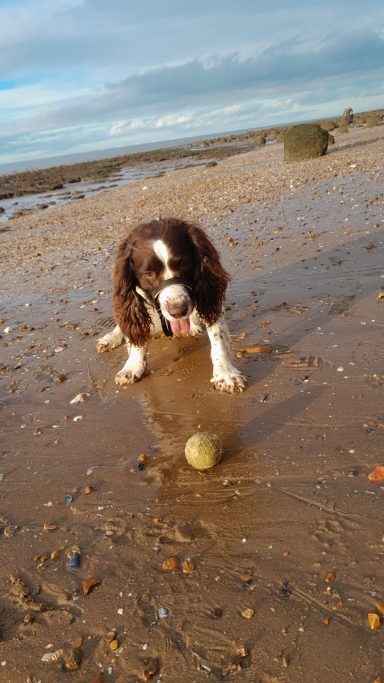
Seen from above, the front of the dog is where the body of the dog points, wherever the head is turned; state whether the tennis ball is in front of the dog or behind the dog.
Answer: in front

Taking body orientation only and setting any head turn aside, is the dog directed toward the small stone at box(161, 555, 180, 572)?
yes

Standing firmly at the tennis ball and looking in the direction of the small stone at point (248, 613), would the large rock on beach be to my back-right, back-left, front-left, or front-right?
back-left

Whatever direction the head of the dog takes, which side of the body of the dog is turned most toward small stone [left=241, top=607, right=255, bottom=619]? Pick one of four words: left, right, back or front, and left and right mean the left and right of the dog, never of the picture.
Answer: front

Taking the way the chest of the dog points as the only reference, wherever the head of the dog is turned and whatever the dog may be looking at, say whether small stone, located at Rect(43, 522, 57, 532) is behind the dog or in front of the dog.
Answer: in front

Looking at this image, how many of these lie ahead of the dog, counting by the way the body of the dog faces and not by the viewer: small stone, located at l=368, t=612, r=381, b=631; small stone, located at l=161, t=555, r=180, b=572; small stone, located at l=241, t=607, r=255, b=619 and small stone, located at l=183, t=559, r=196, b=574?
4

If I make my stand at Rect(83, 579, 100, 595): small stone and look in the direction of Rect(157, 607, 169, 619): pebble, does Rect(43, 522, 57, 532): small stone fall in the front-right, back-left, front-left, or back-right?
back-left

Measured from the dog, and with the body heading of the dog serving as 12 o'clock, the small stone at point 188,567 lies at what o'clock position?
The small stone is roughly at 12 o'clock from the dog.

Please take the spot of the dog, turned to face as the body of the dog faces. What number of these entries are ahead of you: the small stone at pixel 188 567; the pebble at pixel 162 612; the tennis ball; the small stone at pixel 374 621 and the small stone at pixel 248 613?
5

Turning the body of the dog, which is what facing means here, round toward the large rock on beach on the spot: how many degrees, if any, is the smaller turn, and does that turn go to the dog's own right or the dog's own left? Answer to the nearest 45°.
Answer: approximately 180°

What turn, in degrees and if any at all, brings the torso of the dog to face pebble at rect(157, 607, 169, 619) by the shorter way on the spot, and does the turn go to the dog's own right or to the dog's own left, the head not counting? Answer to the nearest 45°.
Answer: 0° — it already faces it

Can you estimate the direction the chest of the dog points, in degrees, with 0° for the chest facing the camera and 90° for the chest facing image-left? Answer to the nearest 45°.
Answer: approximately 0°

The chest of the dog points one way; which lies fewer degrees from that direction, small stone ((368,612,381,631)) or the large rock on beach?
the small stone
